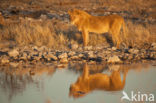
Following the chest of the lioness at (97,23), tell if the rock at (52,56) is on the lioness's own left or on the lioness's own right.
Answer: on the lioness's own left

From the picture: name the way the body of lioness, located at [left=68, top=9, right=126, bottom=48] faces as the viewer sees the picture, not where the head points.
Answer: to the viewer's left

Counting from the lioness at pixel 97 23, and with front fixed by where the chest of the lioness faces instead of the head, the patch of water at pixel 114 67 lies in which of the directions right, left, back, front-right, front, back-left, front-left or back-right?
left

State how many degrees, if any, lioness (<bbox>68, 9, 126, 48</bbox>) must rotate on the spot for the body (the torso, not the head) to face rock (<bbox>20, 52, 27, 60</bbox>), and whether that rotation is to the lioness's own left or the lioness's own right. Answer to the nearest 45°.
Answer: approximately 45° to the lioness's own left
